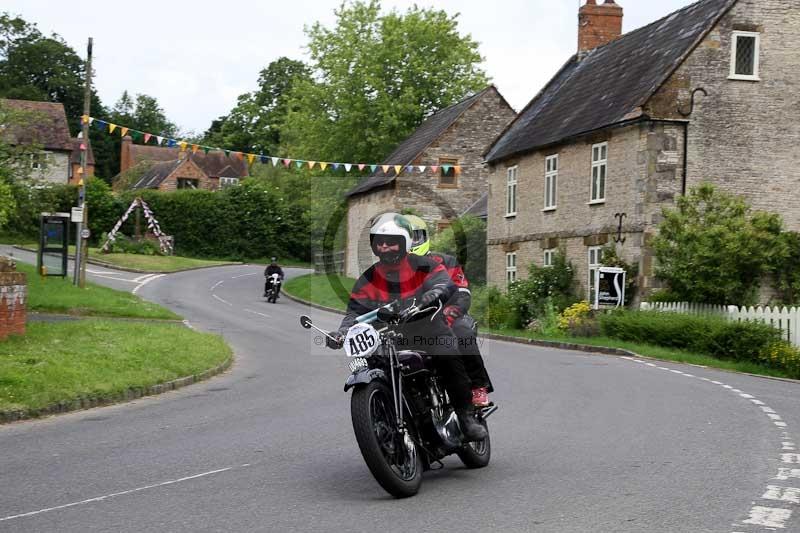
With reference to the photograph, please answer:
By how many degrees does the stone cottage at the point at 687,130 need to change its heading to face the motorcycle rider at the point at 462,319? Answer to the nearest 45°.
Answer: approximately 45° to its left

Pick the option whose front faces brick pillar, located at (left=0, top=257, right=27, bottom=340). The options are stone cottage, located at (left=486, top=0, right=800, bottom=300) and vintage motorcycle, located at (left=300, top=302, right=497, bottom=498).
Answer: the stone cottage

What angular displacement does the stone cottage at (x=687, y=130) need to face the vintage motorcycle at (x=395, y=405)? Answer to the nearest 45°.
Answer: approximately 45° to its left

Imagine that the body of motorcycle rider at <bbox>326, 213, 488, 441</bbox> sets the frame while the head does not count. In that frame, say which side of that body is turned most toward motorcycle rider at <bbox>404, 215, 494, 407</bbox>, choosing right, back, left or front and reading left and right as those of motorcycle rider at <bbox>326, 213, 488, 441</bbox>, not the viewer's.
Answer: back

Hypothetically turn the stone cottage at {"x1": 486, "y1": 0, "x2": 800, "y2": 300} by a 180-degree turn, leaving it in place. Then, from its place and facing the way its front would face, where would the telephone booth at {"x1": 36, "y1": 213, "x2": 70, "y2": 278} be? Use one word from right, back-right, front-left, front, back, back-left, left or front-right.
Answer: back-left

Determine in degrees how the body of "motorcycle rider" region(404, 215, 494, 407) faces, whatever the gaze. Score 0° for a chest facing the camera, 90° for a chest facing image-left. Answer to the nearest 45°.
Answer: approximately 45°

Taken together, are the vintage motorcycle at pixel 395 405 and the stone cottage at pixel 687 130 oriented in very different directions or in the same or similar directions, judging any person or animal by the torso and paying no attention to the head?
same or similar directions

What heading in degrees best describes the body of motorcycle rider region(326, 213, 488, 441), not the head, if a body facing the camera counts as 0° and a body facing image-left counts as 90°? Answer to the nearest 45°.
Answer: approximately 45°

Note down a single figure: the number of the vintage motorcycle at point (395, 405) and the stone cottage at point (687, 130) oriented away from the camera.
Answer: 0

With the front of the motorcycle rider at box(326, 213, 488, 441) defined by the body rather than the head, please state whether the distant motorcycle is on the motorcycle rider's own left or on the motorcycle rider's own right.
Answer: on the motorcycle rider's own right

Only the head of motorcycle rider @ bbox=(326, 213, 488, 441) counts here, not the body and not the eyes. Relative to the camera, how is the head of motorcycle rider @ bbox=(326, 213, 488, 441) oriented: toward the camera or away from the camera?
toward the camera

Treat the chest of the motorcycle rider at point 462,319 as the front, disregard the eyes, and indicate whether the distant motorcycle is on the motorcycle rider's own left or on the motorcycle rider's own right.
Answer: on the motorcycle rider's own right
